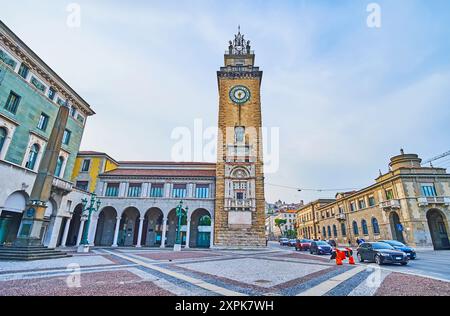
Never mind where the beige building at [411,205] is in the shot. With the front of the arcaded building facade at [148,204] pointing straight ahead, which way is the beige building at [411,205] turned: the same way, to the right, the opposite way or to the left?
to the right

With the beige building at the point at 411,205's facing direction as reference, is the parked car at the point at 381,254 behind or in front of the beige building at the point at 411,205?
in front

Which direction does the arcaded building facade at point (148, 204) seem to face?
toward the camera

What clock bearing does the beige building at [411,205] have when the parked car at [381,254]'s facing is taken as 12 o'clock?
The beige building is roughly at 8 o'clock from the parked car.

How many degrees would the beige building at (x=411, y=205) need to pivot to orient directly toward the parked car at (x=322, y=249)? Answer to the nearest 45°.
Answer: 0° — it already faces it

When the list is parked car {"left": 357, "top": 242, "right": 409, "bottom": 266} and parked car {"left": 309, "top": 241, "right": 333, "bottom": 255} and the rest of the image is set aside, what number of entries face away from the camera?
0

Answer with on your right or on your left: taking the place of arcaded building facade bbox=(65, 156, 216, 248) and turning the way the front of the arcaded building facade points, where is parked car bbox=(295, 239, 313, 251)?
on your left

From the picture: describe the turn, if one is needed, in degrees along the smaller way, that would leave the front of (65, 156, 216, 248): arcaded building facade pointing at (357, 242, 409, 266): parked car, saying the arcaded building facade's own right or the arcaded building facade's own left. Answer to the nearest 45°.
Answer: approximately 45° to the arcaded building facade's own left

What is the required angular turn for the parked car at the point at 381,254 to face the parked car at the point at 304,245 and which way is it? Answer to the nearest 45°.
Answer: approximately 180°

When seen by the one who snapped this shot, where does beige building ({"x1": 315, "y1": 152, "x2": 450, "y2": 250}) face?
facing the viewer and to the left of the viewer

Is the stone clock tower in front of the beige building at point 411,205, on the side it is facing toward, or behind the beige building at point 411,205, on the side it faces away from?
in front

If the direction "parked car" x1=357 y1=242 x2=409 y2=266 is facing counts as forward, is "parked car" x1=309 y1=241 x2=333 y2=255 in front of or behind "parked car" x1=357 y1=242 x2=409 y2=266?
behind
